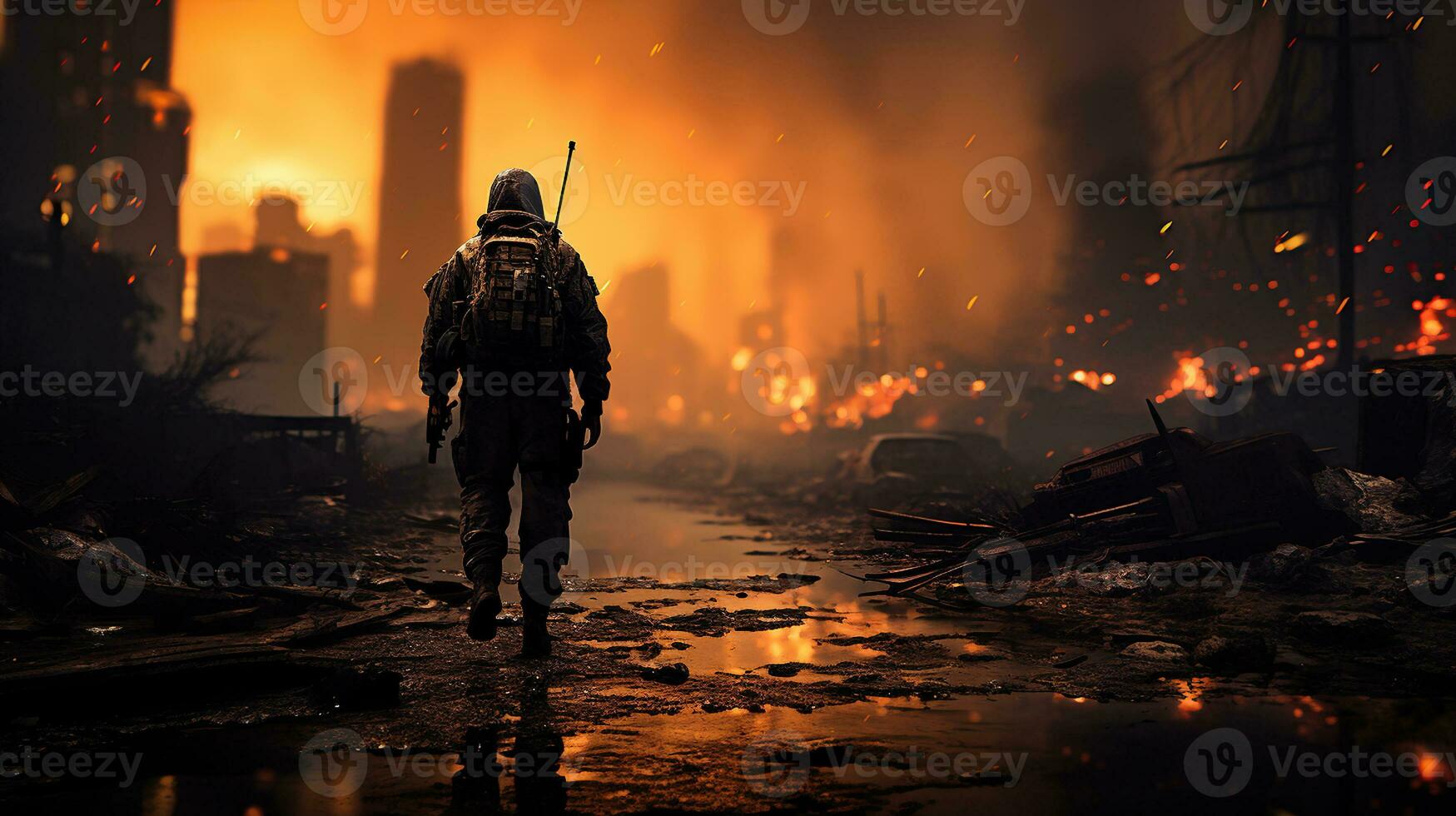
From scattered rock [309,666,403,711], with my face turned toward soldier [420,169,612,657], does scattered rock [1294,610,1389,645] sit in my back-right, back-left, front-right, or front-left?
front-right

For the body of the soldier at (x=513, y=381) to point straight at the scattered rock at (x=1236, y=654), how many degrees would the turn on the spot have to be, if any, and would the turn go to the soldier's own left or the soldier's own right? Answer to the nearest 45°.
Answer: approximately 90° to the soldier's own right

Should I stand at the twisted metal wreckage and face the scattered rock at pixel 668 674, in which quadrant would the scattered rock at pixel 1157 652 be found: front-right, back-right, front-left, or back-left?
front-left

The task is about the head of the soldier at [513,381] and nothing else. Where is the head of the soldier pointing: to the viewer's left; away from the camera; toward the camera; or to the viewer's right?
away from the camera

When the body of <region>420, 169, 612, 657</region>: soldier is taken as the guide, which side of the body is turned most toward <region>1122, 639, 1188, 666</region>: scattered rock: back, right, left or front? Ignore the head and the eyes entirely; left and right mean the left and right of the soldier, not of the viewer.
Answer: right

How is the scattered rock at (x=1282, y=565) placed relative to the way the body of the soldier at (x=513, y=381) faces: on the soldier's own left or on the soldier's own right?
on the soldier's own right

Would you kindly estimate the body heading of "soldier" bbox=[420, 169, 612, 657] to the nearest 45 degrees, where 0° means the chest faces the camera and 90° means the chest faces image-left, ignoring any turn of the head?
approximately 180°

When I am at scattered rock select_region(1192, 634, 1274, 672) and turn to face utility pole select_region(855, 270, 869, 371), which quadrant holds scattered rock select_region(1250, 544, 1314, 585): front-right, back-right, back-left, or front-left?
front-right

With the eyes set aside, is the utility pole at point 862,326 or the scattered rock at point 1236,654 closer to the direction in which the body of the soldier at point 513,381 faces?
the utility pole

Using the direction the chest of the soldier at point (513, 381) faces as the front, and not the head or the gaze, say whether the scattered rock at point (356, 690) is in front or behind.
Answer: behind

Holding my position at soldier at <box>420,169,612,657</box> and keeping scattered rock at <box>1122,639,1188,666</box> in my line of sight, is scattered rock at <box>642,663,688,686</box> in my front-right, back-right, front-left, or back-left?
front-right

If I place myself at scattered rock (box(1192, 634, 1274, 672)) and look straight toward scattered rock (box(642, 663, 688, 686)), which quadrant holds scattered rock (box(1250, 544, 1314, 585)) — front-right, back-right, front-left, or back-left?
back-right
